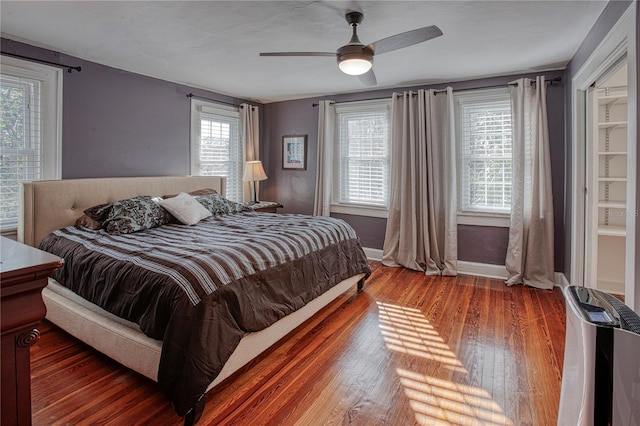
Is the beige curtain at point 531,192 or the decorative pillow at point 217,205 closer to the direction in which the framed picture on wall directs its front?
the decorative pillow

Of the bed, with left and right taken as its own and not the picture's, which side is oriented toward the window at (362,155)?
left

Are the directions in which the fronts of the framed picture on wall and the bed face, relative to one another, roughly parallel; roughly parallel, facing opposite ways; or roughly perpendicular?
roughly perpendicular

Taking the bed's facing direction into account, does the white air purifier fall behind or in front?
in front

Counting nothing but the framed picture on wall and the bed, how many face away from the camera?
0

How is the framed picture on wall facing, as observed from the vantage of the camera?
facing the viewer and to the left of the viewer

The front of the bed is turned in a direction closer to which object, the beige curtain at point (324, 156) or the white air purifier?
the white air purifier

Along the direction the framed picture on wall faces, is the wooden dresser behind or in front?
in front

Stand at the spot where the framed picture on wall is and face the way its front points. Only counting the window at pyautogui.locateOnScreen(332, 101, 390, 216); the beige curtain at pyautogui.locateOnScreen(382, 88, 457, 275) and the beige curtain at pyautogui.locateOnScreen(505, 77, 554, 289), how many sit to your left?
3
